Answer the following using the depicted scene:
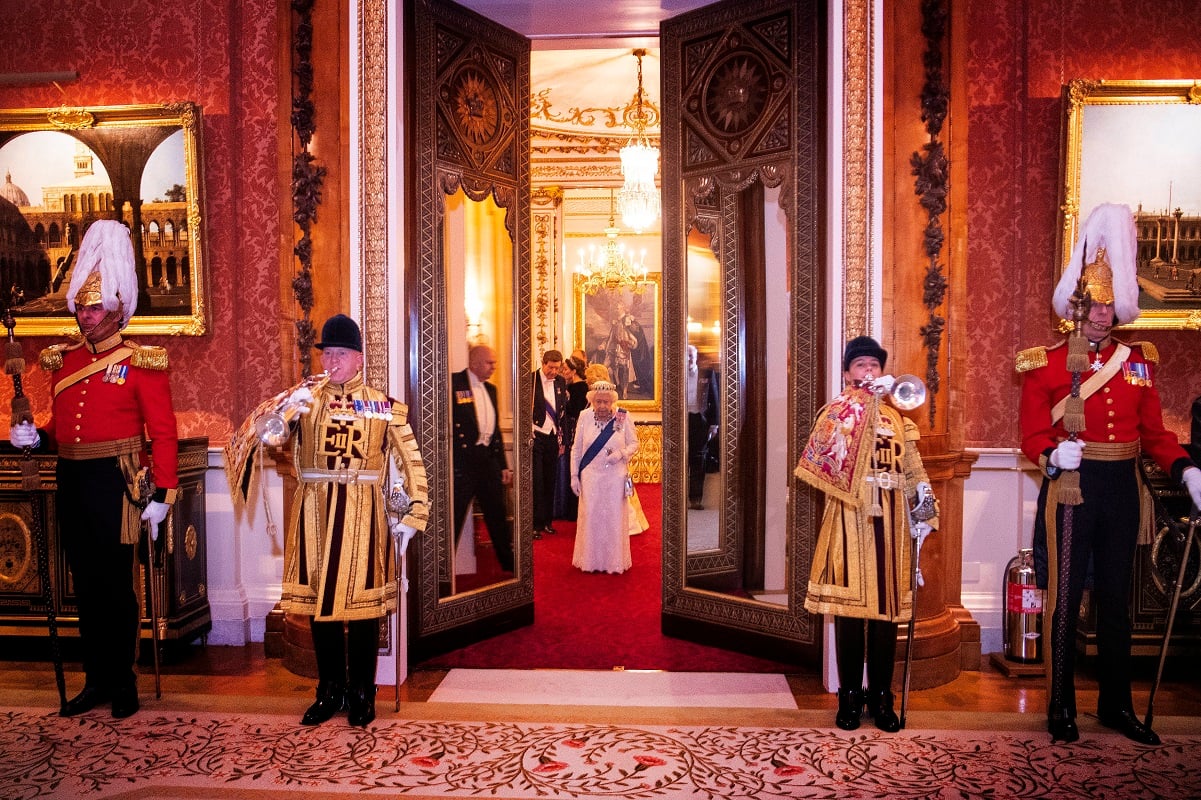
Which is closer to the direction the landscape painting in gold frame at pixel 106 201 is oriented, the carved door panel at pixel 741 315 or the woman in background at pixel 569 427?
the carved door panel

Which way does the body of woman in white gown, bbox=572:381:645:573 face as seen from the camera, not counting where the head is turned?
toward the camera

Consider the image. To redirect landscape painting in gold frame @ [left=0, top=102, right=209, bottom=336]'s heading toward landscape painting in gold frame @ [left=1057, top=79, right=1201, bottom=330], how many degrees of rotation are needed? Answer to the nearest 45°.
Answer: approximately 45° to its left

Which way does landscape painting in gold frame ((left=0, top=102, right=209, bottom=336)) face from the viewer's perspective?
toward the camera

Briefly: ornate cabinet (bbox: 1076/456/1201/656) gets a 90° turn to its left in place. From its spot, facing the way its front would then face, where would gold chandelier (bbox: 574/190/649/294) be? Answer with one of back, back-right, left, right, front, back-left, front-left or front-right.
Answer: back-left

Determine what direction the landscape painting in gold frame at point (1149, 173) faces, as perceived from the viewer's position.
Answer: facing the viewer

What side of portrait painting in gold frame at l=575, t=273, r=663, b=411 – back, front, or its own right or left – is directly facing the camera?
front

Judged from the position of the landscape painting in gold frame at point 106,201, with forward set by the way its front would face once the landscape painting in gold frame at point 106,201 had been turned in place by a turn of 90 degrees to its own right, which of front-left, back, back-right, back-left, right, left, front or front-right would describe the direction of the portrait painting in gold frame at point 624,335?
back-right

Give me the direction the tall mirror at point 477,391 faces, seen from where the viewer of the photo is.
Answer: facing the viewer and to the right of the viewer
